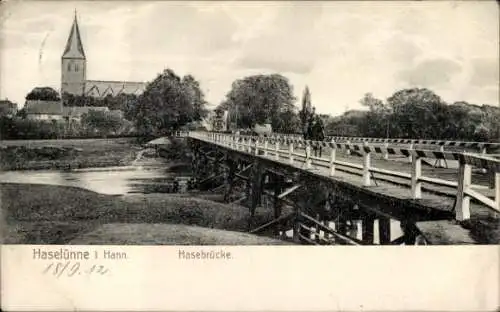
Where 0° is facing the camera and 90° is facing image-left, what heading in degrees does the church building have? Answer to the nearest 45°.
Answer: approximately 90°

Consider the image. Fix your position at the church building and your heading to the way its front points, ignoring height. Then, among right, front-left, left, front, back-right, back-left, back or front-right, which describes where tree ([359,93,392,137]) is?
back

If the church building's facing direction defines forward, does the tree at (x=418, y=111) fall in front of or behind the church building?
behind

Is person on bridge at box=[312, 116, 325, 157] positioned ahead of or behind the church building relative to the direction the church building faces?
behind
